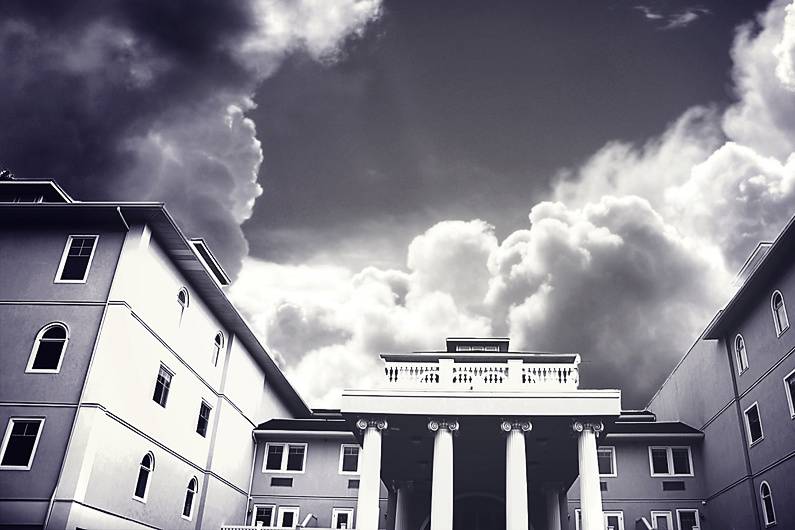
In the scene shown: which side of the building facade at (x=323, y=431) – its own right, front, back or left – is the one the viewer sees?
front
